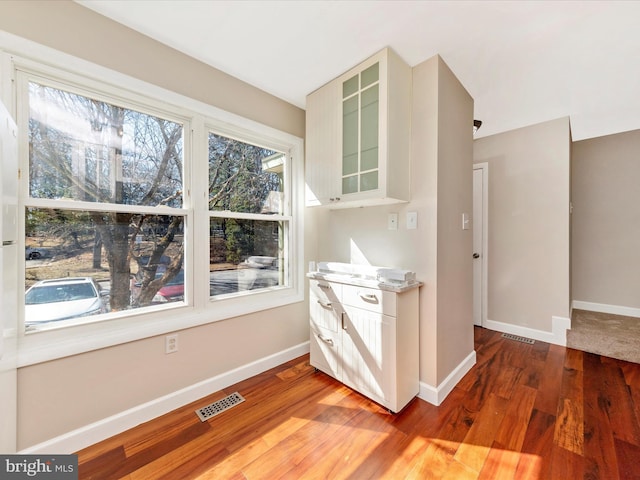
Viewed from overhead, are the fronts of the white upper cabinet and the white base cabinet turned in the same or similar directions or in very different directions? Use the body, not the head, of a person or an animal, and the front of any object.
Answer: same or similar directions

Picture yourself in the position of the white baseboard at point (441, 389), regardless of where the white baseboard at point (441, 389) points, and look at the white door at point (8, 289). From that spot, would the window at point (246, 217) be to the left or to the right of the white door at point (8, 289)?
right

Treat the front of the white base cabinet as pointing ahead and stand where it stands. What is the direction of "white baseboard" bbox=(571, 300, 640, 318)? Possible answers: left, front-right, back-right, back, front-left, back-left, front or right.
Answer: back

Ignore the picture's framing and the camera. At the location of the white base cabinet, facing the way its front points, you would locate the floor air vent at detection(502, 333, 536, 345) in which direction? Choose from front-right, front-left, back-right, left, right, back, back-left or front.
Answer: back

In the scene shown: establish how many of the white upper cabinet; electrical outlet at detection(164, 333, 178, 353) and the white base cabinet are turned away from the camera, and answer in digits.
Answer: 0

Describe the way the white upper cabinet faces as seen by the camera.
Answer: facing the viewer and to the left of the viewer

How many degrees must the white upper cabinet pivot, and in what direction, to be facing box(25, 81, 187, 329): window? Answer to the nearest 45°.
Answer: approximately 45° to its right

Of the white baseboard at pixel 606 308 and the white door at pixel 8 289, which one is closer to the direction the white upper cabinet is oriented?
the white door

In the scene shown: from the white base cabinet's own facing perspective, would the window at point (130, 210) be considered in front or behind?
in front

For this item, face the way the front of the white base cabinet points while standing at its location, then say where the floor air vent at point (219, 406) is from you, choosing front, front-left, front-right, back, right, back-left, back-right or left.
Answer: front-right

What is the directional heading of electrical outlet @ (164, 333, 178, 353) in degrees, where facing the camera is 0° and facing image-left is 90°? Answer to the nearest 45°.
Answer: approximately 315°

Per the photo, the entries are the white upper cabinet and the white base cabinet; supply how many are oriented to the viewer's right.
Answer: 0

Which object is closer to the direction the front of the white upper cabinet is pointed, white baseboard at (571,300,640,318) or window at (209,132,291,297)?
the window

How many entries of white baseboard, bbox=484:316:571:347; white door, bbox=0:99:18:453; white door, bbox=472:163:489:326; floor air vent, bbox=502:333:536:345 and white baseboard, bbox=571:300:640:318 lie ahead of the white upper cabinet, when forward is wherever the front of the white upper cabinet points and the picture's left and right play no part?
1
